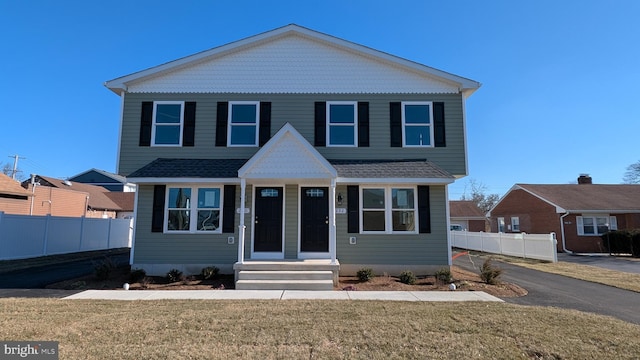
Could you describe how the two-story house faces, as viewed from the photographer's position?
facing the viewer

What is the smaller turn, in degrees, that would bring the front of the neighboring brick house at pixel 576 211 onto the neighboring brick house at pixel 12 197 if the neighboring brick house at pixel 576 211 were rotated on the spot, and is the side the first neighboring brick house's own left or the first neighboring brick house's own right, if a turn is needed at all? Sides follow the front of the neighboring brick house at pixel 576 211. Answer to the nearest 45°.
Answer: approximately 90° to the first neighboring brick house's own right

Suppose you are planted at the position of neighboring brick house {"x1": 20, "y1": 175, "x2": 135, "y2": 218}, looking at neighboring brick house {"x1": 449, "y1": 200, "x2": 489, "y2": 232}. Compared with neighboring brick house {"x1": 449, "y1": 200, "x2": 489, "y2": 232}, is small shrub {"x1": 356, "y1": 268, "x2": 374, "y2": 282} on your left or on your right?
right

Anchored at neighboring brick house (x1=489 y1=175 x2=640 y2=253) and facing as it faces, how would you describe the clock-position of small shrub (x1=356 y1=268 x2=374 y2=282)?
The small shrub is roughly at 2 o'clock from the neighboring brick house.

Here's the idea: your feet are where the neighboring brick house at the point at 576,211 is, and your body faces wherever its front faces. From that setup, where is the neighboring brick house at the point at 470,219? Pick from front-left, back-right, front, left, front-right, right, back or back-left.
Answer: back

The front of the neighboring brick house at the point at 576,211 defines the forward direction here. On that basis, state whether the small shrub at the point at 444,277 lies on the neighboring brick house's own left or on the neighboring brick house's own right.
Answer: on the neighboring brick house's own right

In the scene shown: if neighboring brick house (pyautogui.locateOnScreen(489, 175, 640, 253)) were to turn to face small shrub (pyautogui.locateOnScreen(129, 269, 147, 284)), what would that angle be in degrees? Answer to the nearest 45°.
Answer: approximately 90° to its right

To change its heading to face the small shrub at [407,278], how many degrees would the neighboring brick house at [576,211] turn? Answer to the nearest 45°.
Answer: approximately 45° to its right

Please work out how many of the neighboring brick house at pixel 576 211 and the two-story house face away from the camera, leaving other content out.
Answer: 0

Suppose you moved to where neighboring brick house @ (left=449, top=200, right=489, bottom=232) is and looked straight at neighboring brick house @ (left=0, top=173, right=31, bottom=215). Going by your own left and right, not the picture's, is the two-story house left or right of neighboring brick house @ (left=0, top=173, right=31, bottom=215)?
left

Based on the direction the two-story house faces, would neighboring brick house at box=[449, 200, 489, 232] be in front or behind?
behind

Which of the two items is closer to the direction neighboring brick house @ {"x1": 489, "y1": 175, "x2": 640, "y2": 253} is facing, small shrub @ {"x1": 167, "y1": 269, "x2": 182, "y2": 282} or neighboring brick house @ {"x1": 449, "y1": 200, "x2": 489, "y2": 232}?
the small shrub
